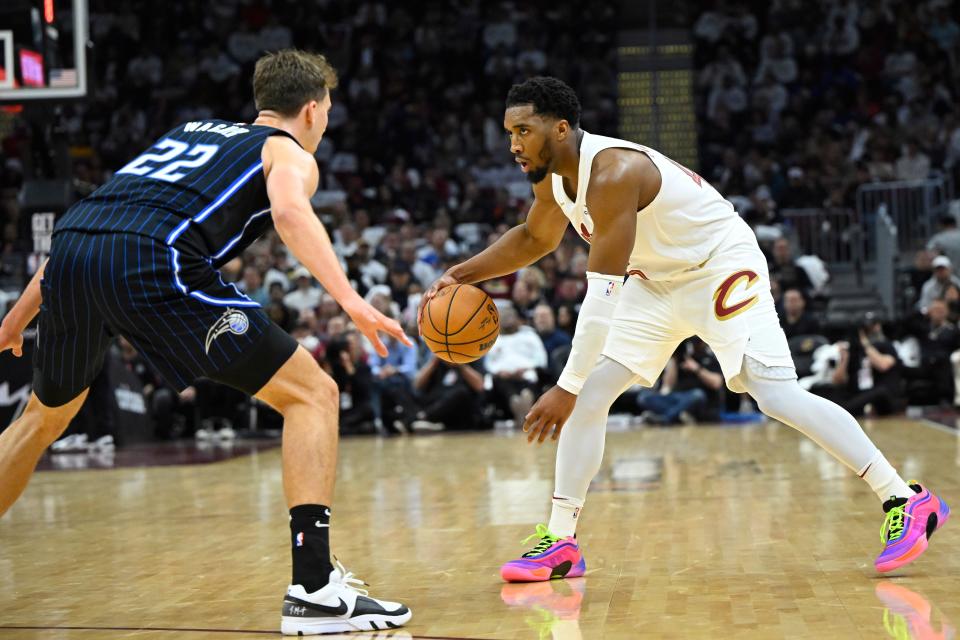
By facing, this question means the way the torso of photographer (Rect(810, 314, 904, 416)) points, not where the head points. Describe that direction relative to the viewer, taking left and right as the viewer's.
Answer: facing the viewer and to the left of the viewer

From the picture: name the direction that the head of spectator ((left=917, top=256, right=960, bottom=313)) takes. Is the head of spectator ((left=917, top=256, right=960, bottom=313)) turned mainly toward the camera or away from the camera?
toward the camera

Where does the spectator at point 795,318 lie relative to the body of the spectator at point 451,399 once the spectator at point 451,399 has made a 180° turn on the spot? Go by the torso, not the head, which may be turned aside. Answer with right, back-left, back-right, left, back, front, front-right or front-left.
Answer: right

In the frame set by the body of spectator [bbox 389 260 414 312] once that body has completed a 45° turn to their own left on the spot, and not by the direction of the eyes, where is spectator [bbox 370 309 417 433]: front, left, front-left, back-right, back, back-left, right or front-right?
front-right

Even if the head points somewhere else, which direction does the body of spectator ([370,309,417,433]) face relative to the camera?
toward the camera

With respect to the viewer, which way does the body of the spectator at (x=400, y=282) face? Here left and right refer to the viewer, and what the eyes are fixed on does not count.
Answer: facing the viewer

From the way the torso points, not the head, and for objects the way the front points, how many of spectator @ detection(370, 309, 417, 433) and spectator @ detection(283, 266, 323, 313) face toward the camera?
2

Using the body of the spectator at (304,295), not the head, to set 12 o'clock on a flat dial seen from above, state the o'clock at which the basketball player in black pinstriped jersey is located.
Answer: The basketball player in black pinstriped jersey is roughly at 12 o'clock from the spectator.

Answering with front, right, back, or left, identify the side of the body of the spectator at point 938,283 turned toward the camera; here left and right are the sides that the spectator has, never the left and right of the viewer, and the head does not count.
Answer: front

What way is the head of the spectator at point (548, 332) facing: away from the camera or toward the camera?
toward the camera

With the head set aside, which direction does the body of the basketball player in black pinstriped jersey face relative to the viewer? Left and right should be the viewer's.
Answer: facing away from the viewer and to the right of the viewer

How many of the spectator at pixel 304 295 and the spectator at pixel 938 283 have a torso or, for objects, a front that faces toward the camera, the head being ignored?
2

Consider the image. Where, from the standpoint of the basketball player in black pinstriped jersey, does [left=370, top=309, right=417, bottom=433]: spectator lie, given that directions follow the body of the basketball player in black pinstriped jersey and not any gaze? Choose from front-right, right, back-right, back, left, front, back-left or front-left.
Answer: front-left

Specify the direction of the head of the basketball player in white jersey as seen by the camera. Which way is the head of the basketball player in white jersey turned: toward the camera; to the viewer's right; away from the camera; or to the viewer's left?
to the viewer's left

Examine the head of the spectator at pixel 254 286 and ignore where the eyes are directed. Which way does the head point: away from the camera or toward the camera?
toward the camera

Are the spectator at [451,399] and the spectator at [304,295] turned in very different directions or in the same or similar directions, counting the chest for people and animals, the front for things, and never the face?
same or similar directions
